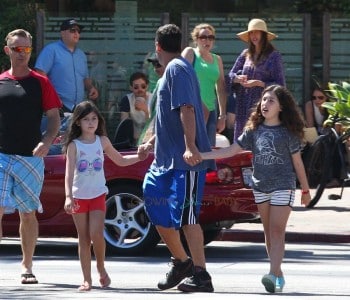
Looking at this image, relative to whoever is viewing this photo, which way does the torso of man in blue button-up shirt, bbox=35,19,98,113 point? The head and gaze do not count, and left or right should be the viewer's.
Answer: facing the viewer and to the right of the viewer

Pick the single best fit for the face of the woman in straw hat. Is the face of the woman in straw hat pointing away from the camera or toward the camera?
toward the camera

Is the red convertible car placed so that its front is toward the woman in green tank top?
no

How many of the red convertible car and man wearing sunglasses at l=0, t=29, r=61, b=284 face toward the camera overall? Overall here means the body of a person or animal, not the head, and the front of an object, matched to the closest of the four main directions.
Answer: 1

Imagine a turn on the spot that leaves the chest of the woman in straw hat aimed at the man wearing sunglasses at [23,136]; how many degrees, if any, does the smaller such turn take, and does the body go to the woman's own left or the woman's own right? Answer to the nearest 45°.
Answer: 0° — they already face them

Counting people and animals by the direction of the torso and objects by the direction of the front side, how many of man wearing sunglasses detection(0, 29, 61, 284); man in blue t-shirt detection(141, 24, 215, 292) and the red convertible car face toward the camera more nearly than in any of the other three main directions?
1

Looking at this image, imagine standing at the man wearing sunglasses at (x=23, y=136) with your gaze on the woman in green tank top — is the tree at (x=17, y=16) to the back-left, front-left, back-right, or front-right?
front-left

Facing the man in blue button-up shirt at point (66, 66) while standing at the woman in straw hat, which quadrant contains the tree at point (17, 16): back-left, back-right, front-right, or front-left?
front-right

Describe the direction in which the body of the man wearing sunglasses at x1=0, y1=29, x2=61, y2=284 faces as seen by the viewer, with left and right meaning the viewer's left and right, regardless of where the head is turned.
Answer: facing the viewer
